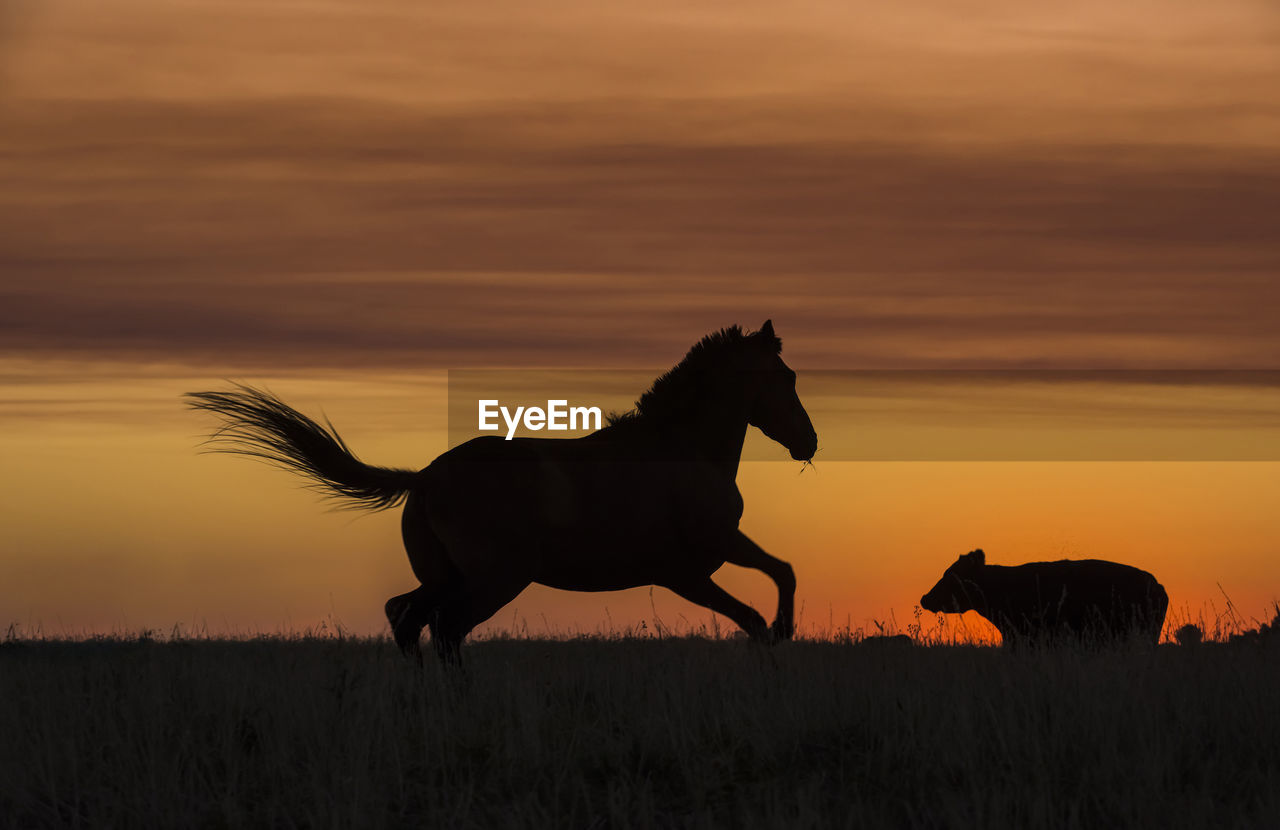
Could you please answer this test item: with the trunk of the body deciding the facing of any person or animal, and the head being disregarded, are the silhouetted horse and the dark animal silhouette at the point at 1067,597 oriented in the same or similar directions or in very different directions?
very different directions

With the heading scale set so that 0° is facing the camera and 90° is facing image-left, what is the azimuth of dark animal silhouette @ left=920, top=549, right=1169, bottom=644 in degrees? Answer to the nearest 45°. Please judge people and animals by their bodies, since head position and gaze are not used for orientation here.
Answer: approximately 90°

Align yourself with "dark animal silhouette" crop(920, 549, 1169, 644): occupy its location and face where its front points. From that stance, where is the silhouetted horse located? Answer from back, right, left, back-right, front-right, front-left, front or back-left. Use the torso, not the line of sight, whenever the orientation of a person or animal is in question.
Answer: front-left

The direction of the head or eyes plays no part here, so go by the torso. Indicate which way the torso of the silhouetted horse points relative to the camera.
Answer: to the viewer's right

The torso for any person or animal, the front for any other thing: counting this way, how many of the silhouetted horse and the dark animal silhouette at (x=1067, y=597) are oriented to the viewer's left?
1

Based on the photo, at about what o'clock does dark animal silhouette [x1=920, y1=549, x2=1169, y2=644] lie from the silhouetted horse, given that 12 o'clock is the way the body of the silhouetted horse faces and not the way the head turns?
The dark animal silhouette is roughly at 11 o'clock from the silhouetted horse.
